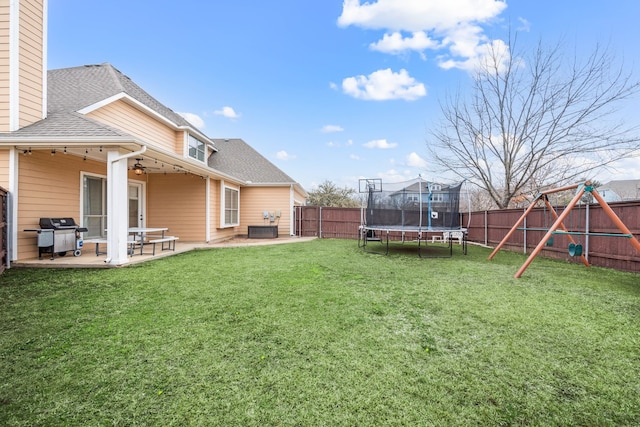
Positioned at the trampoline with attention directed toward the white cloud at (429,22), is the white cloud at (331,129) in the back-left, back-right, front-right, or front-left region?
front-left

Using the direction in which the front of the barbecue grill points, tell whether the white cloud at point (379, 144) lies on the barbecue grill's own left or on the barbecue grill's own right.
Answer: on the barbecue grill's own left

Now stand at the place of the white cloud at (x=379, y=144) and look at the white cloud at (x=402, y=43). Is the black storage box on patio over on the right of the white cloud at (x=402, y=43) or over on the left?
right

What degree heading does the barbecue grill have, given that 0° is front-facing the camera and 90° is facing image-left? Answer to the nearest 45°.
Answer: approximately 315°
